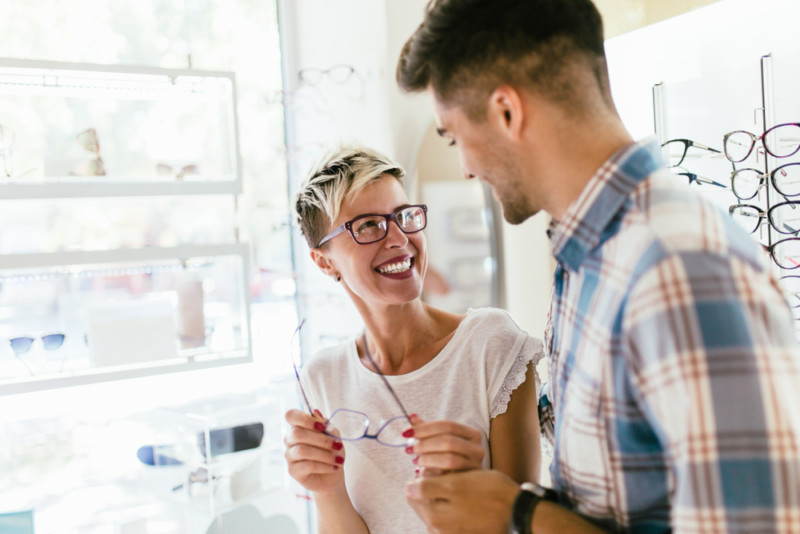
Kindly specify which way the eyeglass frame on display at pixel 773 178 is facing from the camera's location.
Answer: facing the viewer and to the left of the viewer

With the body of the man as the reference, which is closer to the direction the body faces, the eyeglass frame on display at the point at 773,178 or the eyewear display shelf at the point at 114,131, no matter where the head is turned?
the eyewear display shelf

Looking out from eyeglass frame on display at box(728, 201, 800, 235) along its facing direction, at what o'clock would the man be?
The man is roughly at 11 o'clock from the eyeglass frame on display.

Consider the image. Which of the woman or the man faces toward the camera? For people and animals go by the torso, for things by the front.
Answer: the woman

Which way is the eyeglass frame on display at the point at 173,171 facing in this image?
toward the camera

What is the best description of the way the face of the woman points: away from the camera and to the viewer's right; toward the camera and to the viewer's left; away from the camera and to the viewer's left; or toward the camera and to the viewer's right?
toward the camera and to the viewer's right

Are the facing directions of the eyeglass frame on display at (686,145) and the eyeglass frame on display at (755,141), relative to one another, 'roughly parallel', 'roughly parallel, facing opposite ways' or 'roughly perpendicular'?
roughly parallel

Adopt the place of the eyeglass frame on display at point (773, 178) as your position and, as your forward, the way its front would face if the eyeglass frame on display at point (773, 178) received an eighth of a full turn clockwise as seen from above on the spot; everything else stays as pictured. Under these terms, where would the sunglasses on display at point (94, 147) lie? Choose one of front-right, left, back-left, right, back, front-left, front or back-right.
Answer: front

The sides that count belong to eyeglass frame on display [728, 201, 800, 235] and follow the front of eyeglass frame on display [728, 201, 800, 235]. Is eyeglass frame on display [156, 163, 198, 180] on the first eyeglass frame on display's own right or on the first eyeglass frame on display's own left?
on the first eyeglass frame on display's own right

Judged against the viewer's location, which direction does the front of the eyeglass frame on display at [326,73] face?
facing the viewer

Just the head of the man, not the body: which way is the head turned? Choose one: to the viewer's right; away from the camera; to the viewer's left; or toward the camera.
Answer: to the viewer's left

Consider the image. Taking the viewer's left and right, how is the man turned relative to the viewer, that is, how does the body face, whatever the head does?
facing to the left of the viewer

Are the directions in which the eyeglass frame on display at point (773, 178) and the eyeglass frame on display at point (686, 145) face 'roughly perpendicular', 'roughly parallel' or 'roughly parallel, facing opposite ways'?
roughly parallel

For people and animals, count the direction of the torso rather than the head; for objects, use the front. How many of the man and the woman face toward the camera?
1
